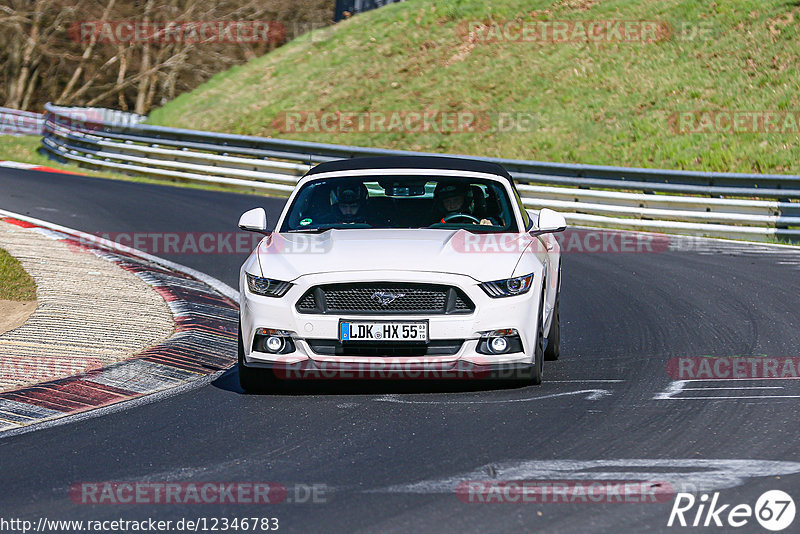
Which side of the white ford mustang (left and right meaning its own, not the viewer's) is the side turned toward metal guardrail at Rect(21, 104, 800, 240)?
back

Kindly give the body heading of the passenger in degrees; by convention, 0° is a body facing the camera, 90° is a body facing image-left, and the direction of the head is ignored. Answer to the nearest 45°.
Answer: approximately 0°

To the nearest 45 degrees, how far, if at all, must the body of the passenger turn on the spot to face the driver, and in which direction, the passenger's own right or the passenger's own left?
approximately 90° to the passenger's own left

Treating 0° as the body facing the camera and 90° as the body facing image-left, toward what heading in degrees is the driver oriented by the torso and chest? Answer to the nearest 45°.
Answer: approximately 0°

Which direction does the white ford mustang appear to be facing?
toward the camera

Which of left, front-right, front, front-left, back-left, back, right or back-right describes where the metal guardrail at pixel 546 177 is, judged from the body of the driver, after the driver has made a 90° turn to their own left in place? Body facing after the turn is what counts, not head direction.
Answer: left

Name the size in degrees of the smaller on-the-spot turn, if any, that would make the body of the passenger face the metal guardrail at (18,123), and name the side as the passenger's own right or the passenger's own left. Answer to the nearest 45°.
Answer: approximately 180°

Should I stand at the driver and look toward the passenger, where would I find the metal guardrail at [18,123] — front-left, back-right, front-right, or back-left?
front-right

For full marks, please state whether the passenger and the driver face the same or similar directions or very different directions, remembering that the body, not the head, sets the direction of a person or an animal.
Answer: same or similar directions

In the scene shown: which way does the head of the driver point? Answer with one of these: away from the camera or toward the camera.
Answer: toward the camera

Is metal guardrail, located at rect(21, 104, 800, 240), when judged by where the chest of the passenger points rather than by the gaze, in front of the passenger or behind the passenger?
behind

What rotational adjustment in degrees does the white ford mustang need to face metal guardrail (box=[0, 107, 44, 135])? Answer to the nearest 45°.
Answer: approximately 135° to its right

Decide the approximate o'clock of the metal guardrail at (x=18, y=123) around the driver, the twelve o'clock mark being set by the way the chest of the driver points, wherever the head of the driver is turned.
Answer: The metal guardrail is roughly at 5 o'clock from the driver.
